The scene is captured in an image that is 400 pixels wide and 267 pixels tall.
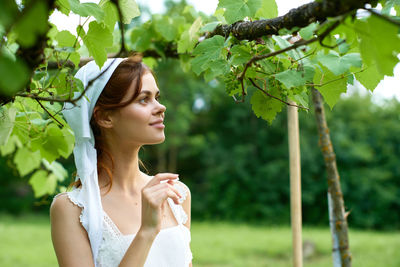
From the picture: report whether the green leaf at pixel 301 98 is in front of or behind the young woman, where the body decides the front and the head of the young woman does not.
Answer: in front

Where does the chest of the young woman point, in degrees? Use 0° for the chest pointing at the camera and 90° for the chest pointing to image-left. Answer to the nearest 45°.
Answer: approximately 315°

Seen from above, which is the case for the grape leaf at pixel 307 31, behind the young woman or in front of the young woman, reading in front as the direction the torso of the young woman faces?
in front

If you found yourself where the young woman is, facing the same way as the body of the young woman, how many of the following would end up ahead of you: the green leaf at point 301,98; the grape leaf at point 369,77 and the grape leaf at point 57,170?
2

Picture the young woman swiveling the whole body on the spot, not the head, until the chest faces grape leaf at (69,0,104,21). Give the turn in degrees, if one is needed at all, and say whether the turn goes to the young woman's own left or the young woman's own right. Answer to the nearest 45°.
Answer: approximately 45° to the young woman's own right
